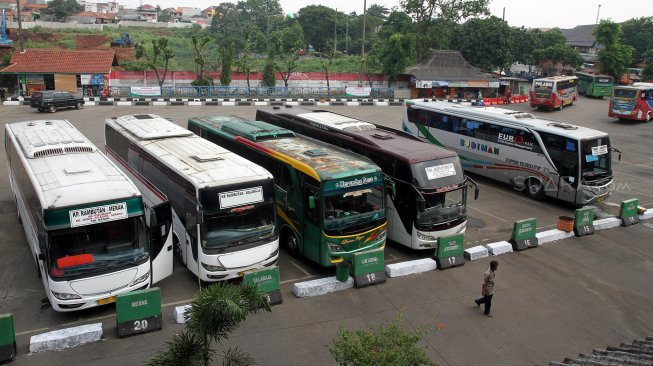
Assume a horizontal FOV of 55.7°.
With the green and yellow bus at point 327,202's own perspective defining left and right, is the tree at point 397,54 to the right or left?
on its left

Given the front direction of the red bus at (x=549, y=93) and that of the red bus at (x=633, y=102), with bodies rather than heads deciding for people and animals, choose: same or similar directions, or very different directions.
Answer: same or similar directions

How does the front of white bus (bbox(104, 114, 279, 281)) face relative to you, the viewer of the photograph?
facing the viewer and to the right of the viewer

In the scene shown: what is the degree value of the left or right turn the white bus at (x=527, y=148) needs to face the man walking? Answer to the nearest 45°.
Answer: approximately 45° to its right

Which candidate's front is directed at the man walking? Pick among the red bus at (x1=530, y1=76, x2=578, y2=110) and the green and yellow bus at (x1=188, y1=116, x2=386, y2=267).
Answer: the green and yellow bus

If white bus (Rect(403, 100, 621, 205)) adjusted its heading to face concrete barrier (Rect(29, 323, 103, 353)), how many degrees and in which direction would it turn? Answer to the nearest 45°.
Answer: approximately 90° to its right

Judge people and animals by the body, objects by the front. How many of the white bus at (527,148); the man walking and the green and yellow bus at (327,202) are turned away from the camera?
0
